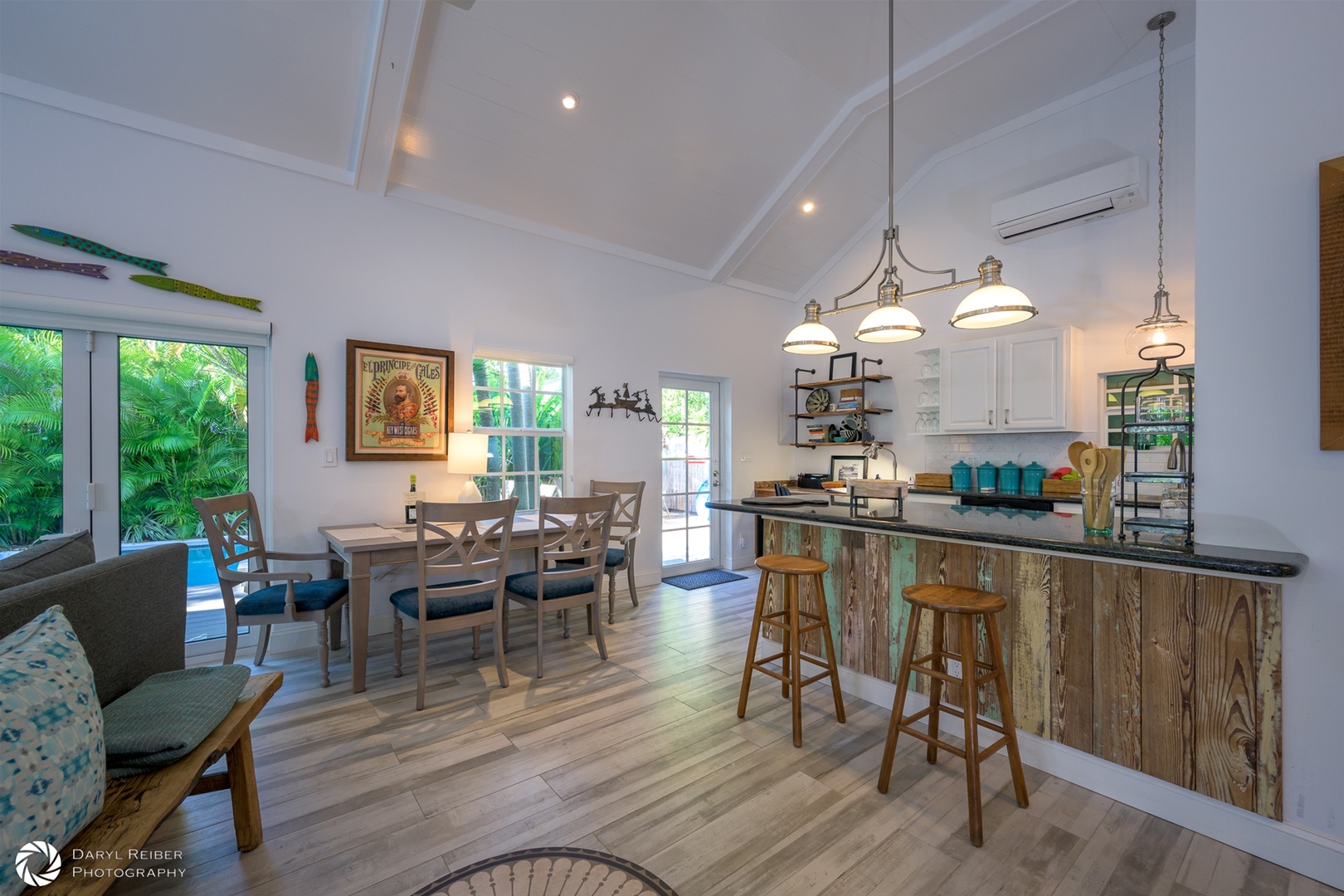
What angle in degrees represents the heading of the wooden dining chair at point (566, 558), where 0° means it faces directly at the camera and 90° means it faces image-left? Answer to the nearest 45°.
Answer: approximately 135°

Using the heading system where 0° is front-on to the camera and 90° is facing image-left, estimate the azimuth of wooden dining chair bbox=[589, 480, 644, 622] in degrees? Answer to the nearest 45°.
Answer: approximately 45°

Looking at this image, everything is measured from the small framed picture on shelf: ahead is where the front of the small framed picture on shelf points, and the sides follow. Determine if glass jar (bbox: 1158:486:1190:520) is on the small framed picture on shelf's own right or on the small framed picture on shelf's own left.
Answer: on the small framed picture on shelf's own left

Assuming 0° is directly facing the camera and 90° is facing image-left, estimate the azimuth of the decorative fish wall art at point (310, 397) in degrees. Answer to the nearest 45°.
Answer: approximately 0°

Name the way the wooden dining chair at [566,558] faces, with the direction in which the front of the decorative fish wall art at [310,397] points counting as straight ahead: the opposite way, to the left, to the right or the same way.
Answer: the opposite way
